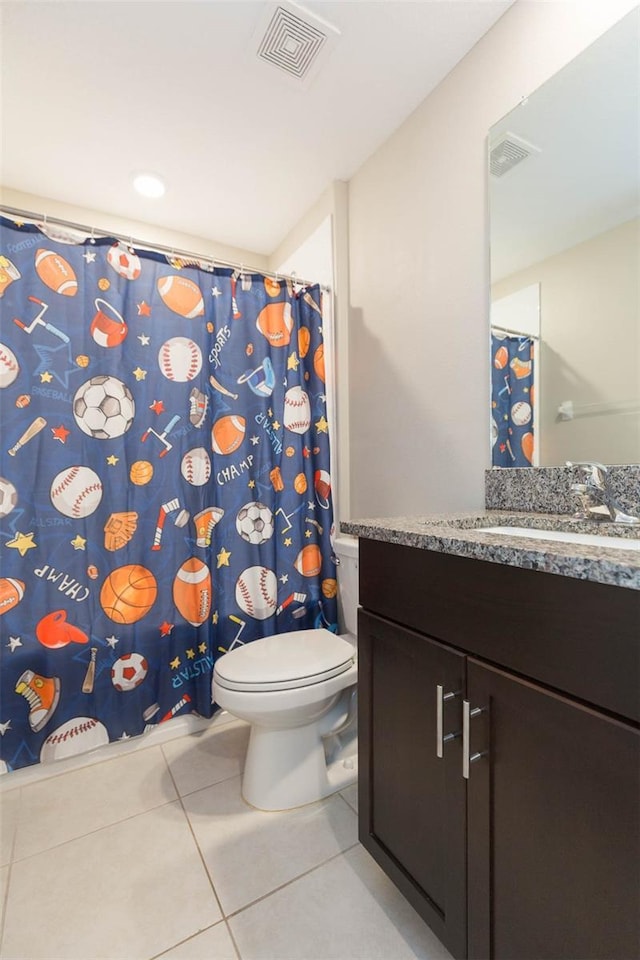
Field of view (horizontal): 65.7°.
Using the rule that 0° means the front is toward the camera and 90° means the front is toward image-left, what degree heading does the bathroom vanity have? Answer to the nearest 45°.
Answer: approximately 45°

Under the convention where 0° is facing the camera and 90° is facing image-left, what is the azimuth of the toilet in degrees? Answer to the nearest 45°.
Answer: approximately 45°

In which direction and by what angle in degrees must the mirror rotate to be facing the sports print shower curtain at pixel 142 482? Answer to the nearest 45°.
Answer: approximately 45° to its right

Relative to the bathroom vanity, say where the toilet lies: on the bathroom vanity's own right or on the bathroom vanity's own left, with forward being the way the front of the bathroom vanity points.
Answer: on the bathroom vanity's own right

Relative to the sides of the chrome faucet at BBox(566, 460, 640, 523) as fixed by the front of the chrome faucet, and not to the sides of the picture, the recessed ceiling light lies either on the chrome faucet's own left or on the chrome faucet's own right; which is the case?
on the chrome faucet's own right

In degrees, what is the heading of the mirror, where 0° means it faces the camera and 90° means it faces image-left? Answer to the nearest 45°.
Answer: approximately 45°

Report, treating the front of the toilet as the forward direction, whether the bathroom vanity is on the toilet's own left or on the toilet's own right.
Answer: on the toilet's own left
